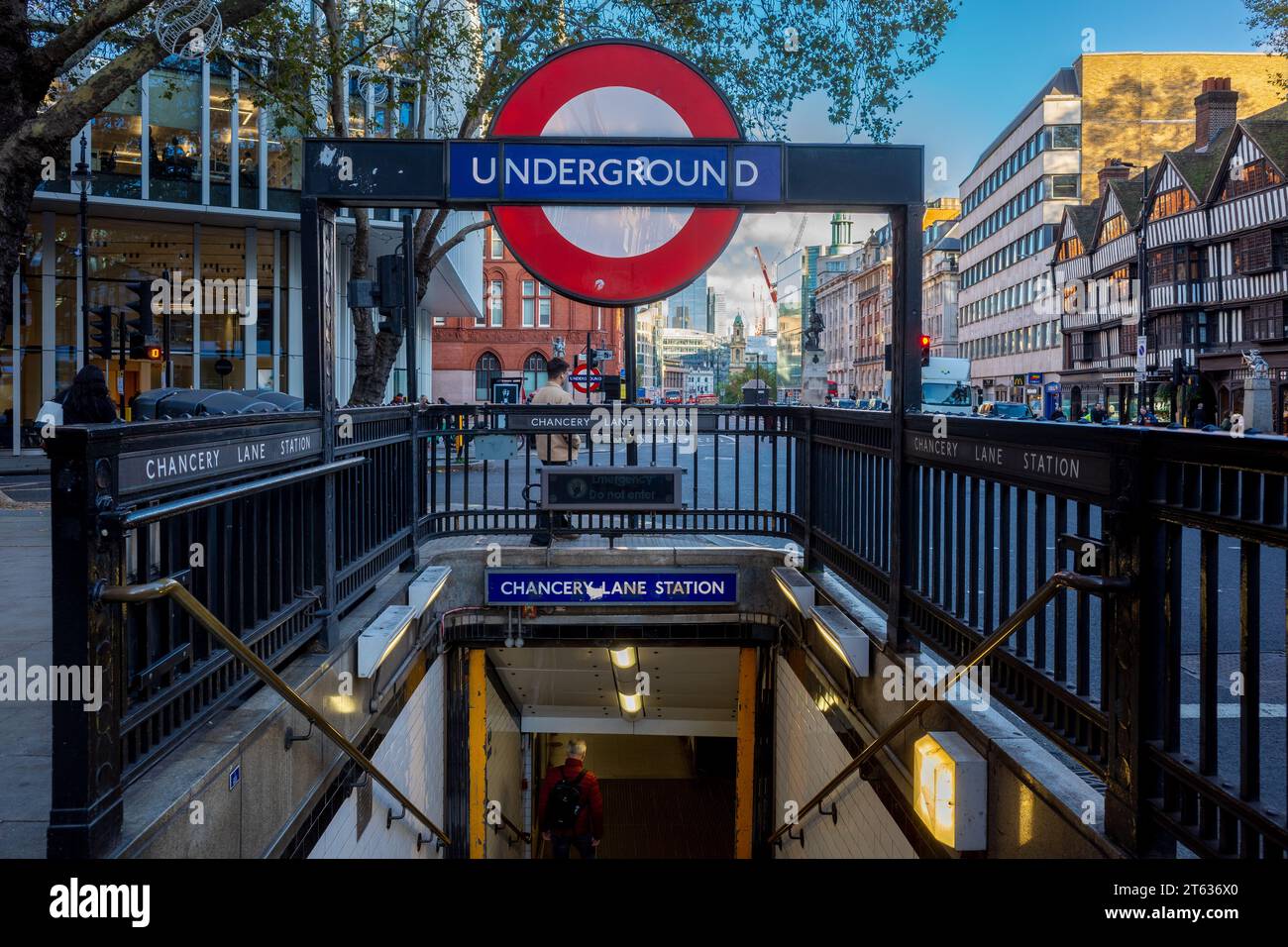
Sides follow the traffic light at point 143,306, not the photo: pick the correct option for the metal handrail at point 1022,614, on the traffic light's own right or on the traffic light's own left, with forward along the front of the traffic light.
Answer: on the traffic light's own left

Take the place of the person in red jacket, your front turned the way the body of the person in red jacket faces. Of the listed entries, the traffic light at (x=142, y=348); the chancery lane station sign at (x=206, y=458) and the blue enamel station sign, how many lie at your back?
2

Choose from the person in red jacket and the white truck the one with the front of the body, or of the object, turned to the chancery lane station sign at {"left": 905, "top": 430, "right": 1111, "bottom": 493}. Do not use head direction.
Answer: the white truck

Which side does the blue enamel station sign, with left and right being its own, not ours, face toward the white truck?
back

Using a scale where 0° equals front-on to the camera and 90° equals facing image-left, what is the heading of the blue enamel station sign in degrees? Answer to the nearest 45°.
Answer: approximately 0°
